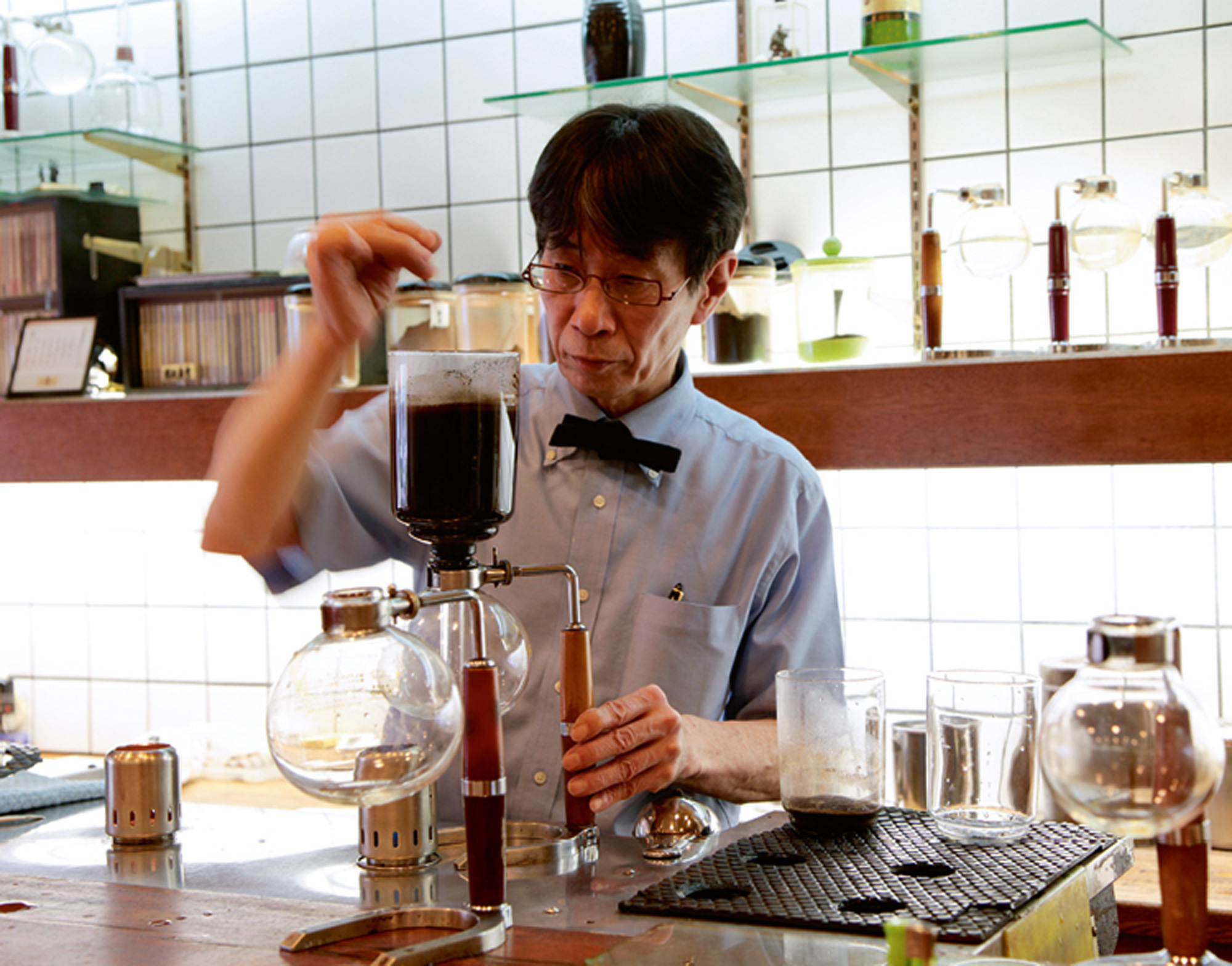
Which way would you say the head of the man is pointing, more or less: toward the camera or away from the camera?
toward the camera

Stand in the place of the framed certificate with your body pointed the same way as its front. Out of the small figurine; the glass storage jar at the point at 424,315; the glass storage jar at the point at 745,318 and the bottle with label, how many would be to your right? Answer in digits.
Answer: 0

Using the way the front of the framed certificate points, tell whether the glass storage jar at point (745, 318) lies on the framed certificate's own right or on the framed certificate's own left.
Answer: on the framed certificate's own left

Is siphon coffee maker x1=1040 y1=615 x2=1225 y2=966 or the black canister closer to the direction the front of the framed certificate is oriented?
the siphon coffee maker

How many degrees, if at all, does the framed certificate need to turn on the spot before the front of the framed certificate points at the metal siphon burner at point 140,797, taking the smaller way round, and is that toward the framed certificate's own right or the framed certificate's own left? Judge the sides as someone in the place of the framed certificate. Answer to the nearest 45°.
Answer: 0° — it already faces it

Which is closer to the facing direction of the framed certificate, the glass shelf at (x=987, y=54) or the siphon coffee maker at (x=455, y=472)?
the siphon coffee maker

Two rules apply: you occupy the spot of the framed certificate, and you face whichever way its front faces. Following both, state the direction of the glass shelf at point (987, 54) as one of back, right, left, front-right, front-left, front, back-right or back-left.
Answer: front-left

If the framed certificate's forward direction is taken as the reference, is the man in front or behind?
in front

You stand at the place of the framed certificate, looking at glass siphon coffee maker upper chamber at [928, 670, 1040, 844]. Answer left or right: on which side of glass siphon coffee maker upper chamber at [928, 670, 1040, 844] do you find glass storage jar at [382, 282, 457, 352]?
left

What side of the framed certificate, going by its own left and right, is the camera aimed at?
front

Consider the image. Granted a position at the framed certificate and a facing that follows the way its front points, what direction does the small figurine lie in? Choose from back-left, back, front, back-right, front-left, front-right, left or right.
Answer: front-left

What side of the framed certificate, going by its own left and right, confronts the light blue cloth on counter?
front

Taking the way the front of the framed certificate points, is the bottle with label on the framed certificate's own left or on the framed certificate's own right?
on the framed certificate's own left
